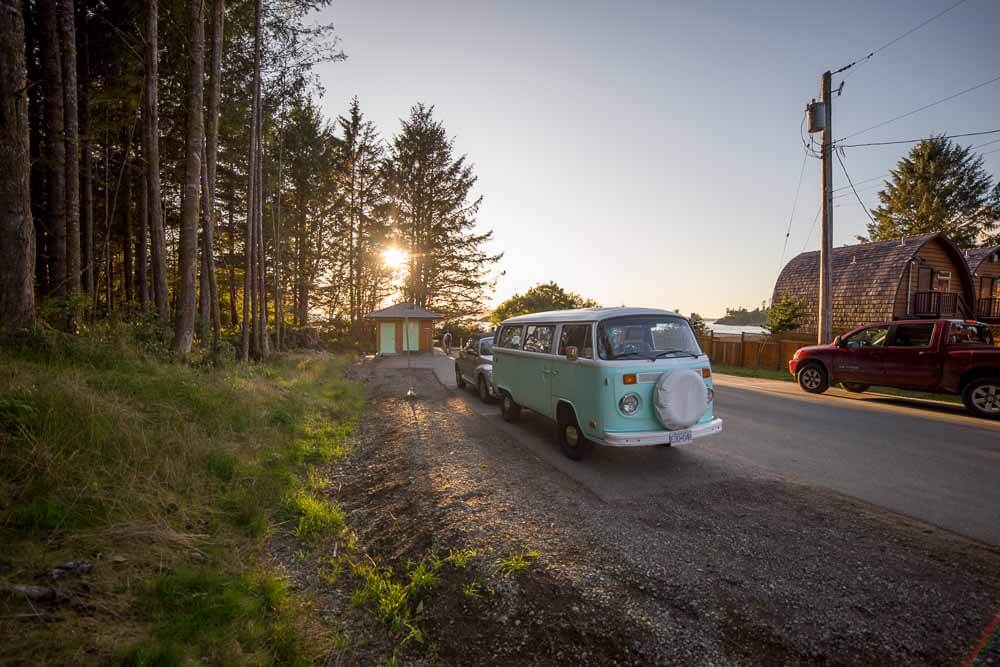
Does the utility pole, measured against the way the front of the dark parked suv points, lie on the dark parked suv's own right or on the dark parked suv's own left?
on the dark parked suv's own left

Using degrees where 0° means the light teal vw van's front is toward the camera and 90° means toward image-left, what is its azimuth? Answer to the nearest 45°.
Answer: approximately 315°

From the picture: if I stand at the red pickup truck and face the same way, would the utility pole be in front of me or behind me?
in front

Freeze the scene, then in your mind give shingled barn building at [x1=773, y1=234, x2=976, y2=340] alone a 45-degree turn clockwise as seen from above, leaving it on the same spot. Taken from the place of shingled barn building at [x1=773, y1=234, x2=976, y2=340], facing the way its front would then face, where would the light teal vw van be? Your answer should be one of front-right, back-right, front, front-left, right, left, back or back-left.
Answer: front

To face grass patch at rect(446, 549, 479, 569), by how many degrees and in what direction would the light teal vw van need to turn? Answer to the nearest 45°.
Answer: approximately 90° to its right

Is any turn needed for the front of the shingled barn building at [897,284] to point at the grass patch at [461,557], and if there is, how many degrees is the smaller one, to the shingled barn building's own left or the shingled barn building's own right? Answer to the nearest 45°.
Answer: approximately 45° to the shingled barn building's own right

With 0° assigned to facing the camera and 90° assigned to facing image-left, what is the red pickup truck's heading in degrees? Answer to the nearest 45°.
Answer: approximately 135°

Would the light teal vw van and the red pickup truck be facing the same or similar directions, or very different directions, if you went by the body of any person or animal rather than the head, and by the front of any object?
very different directions
